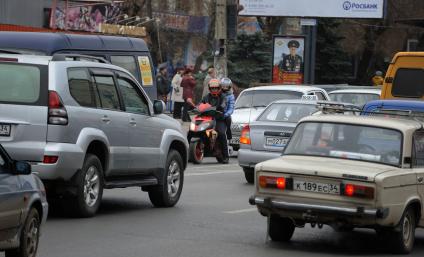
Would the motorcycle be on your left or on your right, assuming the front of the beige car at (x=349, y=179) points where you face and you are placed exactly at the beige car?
on your left

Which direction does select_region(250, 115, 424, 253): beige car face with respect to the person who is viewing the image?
facing away from the viewer and to the right of the viewer

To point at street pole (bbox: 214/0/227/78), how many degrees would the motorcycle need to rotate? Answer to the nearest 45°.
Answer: approximately 135° to its right

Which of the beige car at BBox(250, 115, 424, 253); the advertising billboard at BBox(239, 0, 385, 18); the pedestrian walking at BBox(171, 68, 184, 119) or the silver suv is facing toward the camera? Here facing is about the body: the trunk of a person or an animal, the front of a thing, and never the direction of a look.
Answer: the advertising billboard

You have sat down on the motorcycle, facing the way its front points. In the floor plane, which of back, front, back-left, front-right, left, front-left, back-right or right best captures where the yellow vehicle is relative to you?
left

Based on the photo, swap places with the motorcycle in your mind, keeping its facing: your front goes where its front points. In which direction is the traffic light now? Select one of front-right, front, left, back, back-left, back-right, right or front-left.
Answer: back-right

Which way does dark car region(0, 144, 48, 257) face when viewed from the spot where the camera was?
facing away from the viewer and to the right of the viewer

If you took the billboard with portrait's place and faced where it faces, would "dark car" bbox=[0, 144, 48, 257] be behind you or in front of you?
in front
